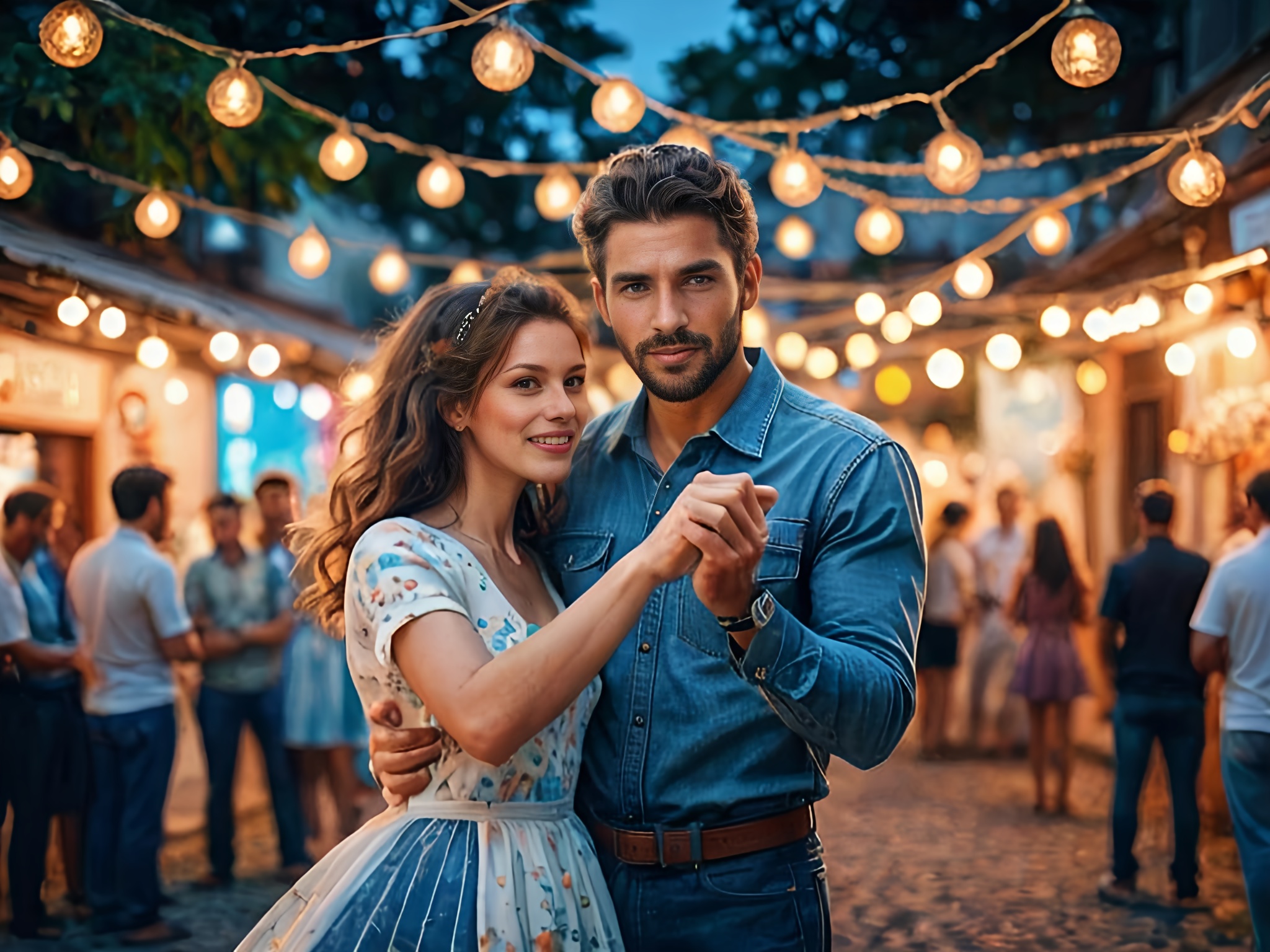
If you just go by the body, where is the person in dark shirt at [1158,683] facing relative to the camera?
away from the camera

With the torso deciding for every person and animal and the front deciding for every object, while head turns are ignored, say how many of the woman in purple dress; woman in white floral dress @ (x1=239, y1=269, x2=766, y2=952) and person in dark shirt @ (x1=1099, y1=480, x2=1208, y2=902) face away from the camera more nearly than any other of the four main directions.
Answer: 2

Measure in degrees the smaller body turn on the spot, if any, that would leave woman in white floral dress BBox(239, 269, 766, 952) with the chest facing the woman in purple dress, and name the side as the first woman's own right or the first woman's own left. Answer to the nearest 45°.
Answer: approximately 90° to the first woman's own left

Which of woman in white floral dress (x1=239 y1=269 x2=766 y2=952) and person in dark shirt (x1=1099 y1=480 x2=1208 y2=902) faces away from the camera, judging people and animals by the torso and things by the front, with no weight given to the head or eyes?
the person in dark shirt

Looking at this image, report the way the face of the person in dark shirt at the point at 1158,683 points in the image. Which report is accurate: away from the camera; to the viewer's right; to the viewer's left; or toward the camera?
away from the camera

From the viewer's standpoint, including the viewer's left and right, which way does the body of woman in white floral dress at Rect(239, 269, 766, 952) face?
facing the viewer and to the right of the viewer

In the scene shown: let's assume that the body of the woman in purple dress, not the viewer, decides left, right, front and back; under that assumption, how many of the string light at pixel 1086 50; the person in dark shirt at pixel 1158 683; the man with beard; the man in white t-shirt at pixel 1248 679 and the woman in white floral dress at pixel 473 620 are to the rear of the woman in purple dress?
5

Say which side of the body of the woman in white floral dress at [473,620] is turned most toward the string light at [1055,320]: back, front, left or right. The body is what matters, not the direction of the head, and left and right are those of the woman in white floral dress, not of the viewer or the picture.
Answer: left

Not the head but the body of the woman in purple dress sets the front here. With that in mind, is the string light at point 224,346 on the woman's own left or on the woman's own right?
on the woman's own left

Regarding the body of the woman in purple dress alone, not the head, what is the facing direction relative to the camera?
away from the camera

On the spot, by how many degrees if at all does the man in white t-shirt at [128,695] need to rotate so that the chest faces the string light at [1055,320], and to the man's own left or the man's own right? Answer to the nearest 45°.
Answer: approximately 45° to the man's own right

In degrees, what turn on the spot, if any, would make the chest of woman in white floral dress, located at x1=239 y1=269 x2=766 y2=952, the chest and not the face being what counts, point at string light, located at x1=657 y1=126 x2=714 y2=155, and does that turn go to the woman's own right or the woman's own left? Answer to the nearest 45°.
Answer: approximately 135° to the woman's own left
